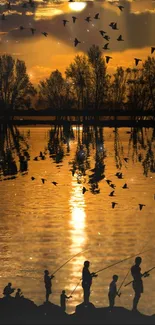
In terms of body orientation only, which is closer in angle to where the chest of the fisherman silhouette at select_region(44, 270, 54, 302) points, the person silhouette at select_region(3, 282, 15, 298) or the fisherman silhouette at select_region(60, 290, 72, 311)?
the fisherman silhouette

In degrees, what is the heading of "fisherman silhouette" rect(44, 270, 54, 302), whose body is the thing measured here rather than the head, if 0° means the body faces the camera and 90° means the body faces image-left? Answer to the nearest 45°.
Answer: approximately 270°

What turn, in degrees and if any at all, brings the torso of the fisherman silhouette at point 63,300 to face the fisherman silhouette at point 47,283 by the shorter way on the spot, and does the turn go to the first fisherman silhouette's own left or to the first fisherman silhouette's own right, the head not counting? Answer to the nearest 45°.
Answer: approximately 135° to the first fisherman silhouette's own left

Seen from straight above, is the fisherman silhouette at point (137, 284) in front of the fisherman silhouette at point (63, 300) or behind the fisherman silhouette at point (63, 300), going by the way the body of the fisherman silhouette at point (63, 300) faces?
in front

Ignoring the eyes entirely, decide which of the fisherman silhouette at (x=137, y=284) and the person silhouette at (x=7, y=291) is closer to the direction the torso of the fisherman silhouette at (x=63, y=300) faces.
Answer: the fisherman silhouette

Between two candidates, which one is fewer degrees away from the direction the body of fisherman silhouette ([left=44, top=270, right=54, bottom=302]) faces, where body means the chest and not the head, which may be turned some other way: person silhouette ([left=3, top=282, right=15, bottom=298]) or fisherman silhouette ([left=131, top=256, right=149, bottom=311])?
the fisherman silhouette

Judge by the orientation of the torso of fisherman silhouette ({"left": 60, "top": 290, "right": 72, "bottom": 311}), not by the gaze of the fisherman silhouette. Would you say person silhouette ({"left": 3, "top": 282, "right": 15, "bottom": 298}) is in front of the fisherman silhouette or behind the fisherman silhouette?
behind
